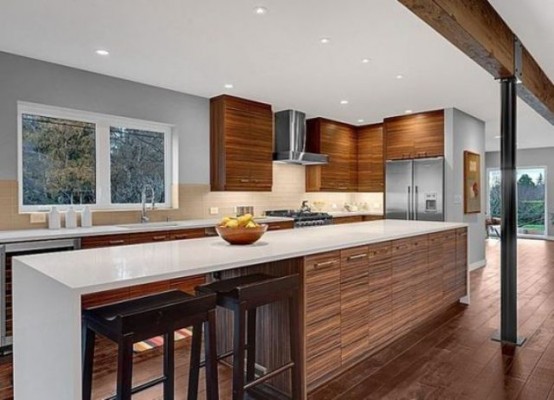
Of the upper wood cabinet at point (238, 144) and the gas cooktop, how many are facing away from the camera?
0

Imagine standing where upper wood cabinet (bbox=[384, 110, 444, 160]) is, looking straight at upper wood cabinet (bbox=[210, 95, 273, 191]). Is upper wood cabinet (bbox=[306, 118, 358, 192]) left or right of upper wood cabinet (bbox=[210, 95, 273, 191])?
right

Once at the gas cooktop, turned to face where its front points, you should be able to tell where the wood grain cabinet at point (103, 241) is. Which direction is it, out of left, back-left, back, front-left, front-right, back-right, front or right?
right

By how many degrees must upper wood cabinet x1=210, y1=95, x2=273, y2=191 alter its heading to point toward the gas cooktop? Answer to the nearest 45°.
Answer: approximately 90° to its left

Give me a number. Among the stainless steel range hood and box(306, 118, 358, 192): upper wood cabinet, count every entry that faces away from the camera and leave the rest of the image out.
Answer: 0

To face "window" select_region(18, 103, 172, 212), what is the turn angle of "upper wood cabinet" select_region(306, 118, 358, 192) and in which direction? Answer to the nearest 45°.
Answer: approximately 90° to its right

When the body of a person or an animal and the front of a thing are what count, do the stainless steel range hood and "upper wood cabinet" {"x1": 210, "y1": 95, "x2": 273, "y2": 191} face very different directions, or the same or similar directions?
same or similar directions

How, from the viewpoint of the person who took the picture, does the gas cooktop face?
facing the viewer and to the right of the viewer

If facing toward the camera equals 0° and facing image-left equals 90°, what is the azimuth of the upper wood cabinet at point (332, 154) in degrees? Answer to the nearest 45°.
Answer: approximately 315°

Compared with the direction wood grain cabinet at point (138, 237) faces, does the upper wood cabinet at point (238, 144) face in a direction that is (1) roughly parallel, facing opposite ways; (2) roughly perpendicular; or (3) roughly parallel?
roughly parallel

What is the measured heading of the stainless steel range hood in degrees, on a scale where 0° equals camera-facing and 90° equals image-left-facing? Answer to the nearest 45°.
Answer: approximately 315°

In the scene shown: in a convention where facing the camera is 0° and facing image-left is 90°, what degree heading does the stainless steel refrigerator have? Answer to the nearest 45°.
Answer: approximately 0°

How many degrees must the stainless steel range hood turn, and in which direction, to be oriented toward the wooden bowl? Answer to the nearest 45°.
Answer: approximately 45° to its right

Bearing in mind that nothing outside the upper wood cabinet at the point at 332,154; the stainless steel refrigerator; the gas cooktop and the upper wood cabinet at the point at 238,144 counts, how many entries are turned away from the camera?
0

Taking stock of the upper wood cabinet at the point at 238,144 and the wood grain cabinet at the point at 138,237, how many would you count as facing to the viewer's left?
0

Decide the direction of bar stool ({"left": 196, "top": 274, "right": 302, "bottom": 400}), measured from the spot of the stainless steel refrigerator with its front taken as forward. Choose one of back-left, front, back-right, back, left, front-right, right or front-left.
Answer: front

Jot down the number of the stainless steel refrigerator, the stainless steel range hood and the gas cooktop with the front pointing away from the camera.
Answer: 0

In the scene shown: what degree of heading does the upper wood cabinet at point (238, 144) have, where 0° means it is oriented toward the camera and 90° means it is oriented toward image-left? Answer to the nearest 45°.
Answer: approximately 315°

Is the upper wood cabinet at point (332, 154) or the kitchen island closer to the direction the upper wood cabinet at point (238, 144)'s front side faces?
the kitchen island

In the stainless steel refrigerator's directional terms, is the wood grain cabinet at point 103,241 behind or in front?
in front
